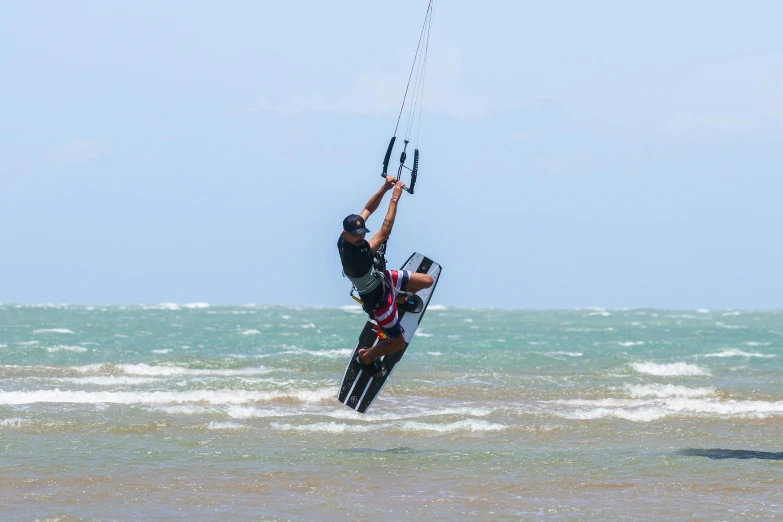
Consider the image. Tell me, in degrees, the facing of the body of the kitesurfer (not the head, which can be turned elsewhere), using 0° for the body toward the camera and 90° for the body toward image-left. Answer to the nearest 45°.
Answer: approximately 315°
